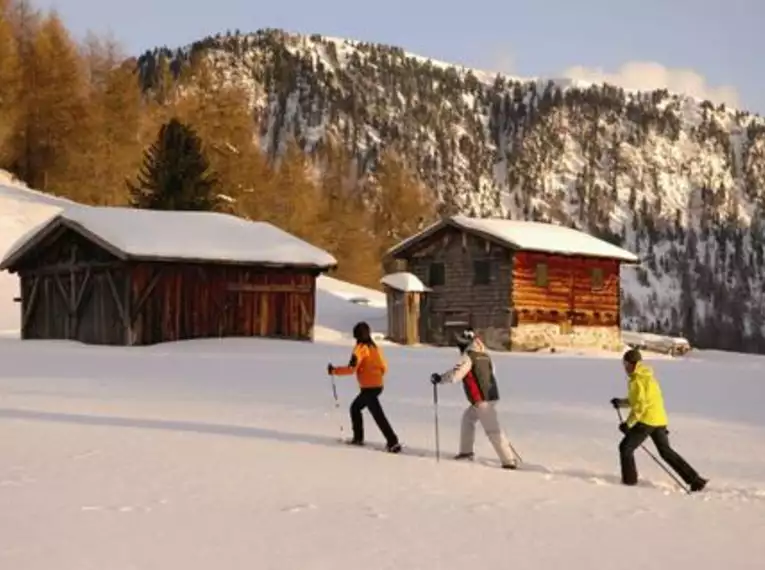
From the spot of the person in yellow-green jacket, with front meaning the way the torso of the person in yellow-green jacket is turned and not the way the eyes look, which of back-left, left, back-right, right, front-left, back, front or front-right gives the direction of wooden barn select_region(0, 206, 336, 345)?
front-right

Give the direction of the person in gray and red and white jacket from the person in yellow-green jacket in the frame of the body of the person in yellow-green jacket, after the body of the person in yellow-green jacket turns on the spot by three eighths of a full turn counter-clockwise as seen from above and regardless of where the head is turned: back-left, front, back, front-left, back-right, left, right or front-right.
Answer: back-right

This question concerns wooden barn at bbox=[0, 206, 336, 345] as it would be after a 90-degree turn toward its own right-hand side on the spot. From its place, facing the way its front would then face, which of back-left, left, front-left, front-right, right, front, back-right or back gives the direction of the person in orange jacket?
back-left

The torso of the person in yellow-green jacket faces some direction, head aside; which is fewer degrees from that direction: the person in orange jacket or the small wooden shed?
the person in orange jacket

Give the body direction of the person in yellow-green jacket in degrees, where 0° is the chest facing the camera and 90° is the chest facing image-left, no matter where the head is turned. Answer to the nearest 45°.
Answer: approximately 90°

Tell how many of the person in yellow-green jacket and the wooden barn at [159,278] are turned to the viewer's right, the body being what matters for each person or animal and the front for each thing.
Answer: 0

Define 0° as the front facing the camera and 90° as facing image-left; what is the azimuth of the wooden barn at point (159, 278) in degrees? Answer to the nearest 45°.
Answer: approximately 45°

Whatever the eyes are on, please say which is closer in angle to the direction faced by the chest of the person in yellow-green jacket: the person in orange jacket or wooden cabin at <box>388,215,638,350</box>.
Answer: the person in orange jacket

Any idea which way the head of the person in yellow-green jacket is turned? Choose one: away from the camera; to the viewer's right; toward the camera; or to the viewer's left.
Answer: to the viewer's left
